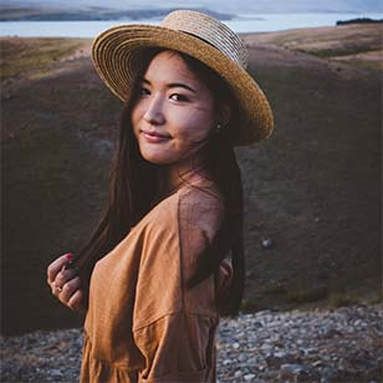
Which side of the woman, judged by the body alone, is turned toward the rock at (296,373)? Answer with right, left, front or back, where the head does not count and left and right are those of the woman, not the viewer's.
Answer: right
